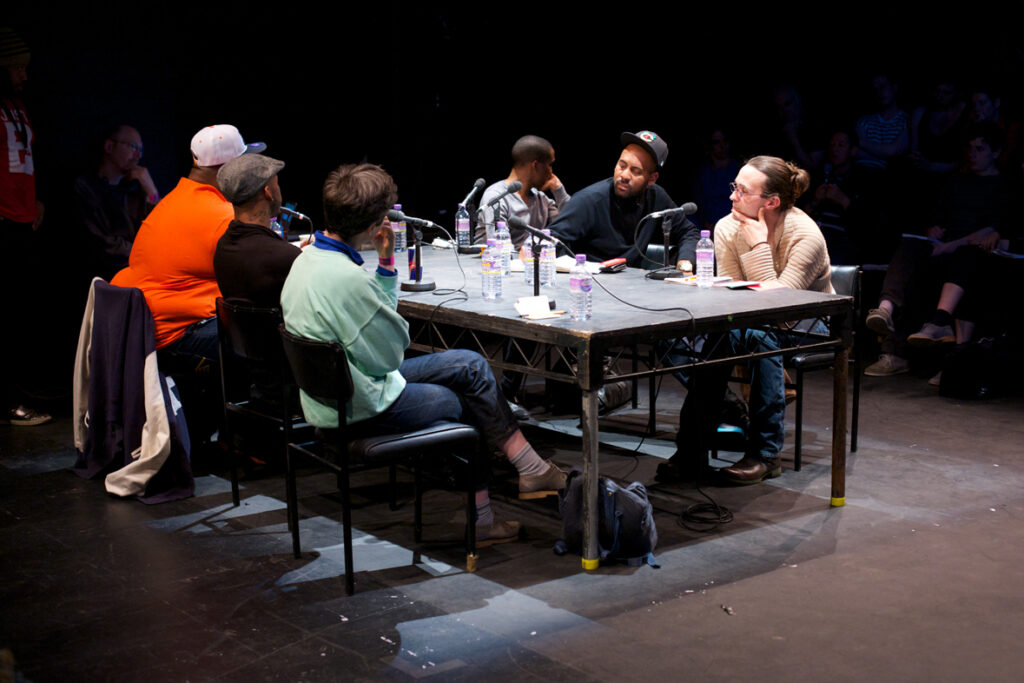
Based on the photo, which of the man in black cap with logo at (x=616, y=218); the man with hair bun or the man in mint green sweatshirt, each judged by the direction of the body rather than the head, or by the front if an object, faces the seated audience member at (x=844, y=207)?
the man in mint green sweatshirt

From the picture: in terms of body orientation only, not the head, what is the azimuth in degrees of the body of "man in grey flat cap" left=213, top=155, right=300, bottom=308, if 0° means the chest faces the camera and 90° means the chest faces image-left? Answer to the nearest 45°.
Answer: approximately 225°

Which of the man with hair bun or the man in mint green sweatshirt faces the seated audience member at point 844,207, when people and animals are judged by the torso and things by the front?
the man in mint green sweatshirt

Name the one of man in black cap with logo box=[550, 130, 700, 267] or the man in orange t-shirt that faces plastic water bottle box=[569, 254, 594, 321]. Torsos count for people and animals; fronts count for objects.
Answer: the man in black cap with logo

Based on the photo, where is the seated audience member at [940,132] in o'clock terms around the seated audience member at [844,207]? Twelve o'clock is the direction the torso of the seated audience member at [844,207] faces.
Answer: the seated audience member at [940,132] is roughly at 7 o'clock from the seated audience member at [844,207].

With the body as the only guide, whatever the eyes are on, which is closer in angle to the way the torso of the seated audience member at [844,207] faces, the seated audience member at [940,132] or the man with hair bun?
the man with hair bun

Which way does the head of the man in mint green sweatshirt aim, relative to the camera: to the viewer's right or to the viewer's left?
to the viewer's right

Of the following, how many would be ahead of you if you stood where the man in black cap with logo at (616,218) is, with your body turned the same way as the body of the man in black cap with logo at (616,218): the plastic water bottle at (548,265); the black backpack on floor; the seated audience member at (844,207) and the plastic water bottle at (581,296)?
3

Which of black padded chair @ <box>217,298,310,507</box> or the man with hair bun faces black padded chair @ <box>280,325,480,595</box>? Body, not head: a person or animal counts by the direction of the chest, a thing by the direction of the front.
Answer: the man with hair bun

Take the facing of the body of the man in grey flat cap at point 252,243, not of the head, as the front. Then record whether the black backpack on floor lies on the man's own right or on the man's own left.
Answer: on the man's own right

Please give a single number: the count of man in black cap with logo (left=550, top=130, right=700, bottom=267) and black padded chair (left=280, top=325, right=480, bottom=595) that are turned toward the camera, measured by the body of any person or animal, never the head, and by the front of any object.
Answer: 1

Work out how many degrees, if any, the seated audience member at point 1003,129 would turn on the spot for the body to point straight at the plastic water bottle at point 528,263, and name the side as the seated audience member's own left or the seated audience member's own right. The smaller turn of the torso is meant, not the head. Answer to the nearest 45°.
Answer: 0° — they already face it
